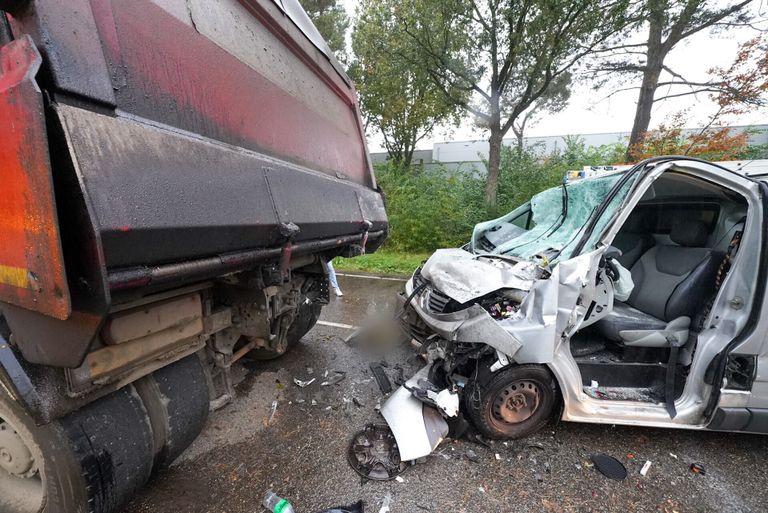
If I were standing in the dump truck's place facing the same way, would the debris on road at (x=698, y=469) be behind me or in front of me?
behind

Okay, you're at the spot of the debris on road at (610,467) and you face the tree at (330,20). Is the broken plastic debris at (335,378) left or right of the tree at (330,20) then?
left

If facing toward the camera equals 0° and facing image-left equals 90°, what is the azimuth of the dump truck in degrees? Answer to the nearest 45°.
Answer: approximately 135°

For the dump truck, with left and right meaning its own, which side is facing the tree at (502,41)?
right

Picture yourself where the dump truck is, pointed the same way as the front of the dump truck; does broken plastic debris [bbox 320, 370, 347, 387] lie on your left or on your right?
on your right

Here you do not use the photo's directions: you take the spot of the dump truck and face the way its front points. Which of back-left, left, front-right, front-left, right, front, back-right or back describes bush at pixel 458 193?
right

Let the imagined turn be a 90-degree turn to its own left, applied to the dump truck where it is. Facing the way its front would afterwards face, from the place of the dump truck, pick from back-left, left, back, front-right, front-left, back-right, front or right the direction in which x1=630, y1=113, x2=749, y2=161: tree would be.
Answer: back-left

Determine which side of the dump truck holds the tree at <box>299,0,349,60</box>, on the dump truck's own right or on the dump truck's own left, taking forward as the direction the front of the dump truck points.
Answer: on the dump truck's own right
